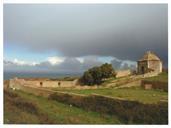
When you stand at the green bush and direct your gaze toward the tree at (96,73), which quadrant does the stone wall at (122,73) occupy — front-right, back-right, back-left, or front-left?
front-right

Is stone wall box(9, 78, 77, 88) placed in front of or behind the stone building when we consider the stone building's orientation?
in front

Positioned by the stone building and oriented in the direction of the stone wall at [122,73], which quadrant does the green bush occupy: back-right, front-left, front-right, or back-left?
front-left

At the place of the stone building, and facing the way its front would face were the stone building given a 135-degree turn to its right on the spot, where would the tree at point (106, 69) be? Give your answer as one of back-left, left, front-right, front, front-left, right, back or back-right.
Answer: left

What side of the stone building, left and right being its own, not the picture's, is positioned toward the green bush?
front

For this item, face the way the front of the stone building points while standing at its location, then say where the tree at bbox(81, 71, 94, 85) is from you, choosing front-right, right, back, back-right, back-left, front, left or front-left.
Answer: front-right
